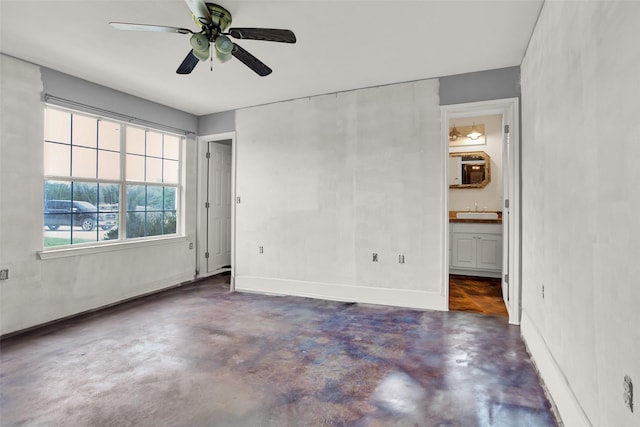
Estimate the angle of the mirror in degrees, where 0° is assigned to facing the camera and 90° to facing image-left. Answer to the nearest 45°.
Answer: approximately 0°

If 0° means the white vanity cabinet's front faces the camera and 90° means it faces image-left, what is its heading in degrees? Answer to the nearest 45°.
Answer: approximately 0°

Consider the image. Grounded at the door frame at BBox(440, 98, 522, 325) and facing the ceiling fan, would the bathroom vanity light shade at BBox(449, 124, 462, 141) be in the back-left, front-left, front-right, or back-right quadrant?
back-right

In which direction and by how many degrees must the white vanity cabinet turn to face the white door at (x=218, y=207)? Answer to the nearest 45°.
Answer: approximately 90° to its right

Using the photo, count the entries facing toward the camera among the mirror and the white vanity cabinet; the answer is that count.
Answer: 2
